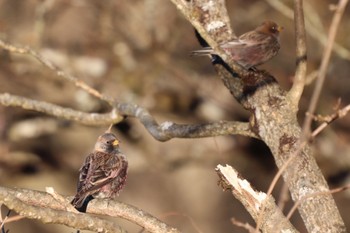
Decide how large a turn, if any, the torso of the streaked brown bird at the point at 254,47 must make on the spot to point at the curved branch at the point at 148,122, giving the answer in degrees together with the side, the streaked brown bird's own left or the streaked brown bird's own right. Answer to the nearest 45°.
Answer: approximately 180°

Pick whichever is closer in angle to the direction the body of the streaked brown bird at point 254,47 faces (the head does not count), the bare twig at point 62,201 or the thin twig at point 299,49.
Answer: the thin twig

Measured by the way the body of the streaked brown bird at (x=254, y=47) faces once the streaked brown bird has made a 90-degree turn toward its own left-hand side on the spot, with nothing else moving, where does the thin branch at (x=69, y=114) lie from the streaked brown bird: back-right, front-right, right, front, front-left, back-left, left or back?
left

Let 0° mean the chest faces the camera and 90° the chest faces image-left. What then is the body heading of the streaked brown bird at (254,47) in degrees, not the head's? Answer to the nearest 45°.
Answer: approximately 270°

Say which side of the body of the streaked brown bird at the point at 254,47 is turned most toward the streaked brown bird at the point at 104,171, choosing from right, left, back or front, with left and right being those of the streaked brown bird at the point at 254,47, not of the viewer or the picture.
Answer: back
